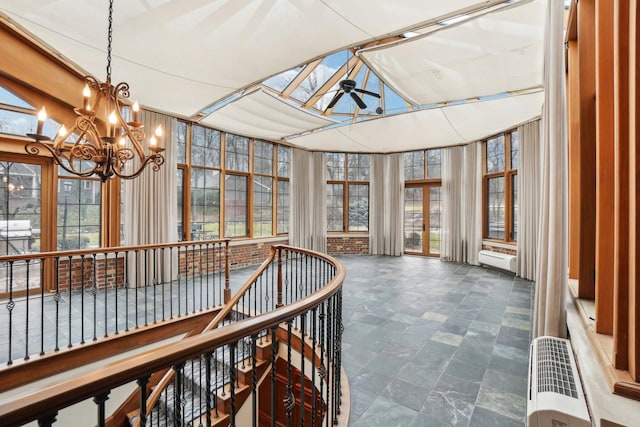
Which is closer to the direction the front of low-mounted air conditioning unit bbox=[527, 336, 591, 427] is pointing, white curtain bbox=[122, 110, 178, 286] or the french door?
the white curtain

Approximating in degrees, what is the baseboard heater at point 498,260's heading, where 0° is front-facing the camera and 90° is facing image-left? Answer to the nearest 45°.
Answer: approximately 45°

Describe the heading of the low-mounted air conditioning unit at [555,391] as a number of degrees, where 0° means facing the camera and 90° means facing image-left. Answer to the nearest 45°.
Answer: approximately 90°

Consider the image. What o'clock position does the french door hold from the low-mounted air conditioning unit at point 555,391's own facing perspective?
The french door is roughly at 2 o'clock from the low-mounted air conditioning unit.

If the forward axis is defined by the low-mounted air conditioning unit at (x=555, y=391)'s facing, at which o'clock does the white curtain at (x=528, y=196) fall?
The white curtain is roughly at 3 o'clock from the low-mounted air conditioning unit.

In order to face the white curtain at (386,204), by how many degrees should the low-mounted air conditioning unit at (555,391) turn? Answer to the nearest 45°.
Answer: approximately 45° to its right

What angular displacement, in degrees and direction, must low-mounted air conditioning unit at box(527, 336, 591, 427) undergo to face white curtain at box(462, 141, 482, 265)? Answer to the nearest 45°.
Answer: approximately 90° to its right

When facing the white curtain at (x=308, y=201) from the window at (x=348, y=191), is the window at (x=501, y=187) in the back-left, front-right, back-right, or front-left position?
back-left

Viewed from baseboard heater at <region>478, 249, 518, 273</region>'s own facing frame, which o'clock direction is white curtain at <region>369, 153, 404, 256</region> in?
The white curtain is roughly at 2 o'clock from the baseboard heater.

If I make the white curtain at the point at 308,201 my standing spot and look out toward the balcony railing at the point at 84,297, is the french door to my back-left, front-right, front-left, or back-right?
back-left

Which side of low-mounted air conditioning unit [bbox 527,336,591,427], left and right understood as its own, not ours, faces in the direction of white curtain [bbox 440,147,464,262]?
right

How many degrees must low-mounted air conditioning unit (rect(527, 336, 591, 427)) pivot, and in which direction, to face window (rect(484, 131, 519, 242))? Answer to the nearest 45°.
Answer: approximately 90° to its right
